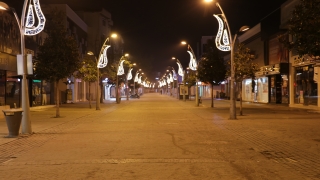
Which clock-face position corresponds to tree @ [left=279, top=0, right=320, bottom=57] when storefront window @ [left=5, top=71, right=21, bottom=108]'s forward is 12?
The tree is roughly at 1 o'clock from the storefront window.

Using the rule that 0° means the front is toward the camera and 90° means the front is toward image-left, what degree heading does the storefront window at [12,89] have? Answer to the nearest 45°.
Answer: approximately 315°

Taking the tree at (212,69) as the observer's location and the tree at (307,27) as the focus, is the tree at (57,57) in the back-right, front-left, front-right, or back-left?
front-right

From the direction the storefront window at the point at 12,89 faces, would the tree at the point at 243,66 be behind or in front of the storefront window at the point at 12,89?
in front

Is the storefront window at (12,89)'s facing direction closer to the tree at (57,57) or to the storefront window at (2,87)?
the tree

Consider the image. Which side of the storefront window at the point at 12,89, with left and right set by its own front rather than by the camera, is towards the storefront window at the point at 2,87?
right

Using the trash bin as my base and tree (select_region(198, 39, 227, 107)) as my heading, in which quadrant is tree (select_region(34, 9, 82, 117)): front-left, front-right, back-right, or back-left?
front-left

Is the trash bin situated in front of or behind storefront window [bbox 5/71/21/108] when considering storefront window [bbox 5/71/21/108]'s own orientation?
in front
